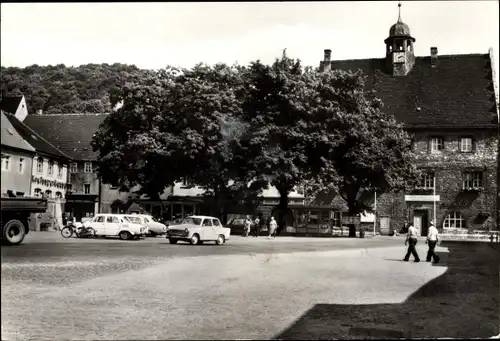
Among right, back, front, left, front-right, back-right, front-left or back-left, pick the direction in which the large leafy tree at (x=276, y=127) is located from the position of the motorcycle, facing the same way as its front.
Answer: back

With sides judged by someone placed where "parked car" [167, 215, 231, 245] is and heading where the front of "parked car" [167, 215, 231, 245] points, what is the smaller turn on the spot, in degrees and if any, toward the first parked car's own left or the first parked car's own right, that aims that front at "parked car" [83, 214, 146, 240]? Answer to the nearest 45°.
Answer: approximately 90° to the first parked car's own right

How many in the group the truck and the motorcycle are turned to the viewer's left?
2

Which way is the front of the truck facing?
to the viewer's left

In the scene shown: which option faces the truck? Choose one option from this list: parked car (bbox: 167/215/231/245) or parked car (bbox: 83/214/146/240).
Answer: parked car (bbox: 167/215/231/245)

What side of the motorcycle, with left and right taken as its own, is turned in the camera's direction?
left

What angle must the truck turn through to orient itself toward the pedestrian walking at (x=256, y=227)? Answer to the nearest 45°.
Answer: approximately 135° to its right
